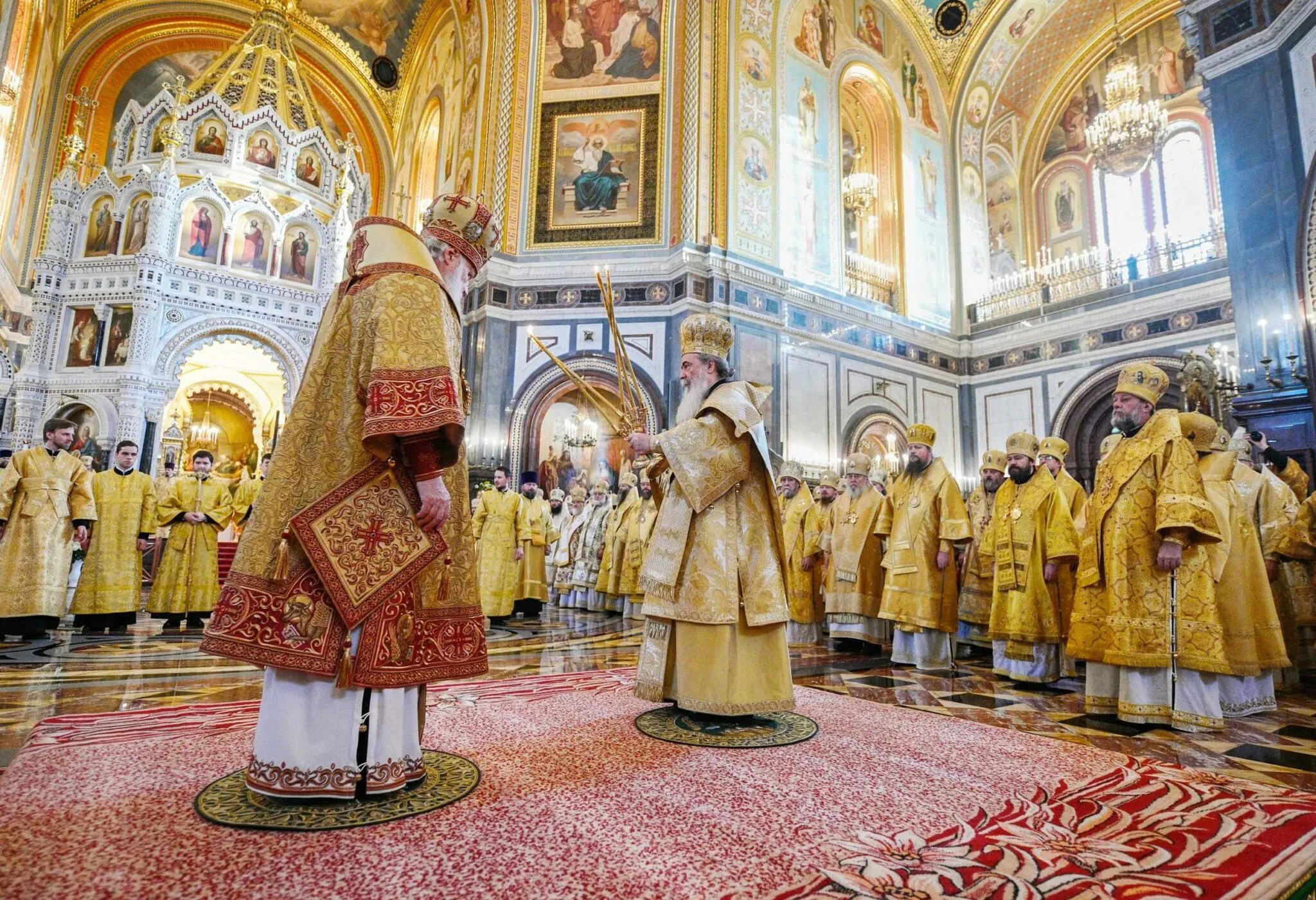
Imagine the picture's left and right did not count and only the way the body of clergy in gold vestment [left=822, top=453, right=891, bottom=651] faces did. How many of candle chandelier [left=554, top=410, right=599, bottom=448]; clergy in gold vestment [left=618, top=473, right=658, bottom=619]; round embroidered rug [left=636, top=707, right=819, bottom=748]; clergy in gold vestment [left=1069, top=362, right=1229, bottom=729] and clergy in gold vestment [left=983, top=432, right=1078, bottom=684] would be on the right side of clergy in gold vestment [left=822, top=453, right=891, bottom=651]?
2

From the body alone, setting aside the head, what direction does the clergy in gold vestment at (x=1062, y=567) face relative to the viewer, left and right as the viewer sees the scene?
facing the viewer and to the left of the viewer

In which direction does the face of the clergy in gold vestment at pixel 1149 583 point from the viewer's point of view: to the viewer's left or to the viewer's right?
to the viewer's left

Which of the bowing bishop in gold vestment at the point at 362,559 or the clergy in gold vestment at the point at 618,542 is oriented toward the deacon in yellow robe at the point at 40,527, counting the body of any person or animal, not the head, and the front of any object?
the clergy in gold vestment

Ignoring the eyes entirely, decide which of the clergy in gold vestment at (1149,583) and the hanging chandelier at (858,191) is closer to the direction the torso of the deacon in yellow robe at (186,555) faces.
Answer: the clergy in gold vestment

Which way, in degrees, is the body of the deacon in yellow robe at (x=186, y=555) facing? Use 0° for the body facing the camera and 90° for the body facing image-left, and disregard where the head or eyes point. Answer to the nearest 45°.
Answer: approximately 0°

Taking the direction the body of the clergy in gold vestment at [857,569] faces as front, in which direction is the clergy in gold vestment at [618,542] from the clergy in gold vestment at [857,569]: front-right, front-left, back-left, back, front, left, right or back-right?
right

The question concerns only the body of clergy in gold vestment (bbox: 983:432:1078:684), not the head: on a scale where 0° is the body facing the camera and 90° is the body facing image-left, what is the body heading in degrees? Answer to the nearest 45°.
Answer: approximately 45°

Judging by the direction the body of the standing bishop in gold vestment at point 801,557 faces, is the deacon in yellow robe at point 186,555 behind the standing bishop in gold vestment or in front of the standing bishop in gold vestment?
in front

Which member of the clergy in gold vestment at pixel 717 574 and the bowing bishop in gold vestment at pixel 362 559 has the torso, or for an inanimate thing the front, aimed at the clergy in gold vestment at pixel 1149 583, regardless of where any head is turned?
the bowing bishop in gold vestment

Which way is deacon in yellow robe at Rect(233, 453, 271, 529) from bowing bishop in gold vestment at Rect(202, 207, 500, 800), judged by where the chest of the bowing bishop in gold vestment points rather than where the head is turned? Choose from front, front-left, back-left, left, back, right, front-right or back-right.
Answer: left

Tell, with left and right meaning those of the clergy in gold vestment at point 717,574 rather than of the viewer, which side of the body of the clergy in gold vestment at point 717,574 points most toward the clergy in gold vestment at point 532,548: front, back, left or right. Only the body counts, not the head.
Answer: right

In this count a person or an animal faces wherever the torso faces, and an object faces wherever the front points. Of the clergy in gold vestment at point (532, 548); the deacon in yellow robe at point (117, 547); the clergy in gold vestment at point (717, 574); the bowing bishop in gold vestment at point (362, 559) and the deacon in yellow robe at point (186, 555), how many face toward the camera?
3
